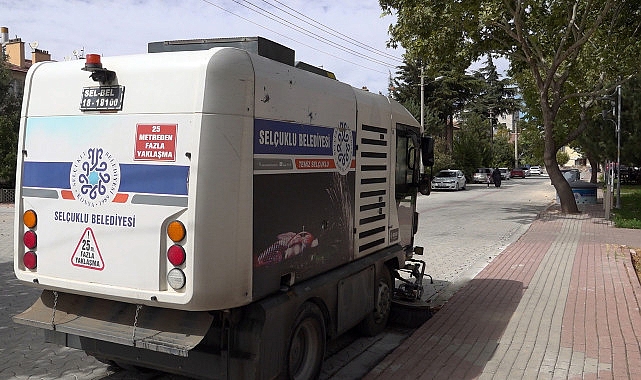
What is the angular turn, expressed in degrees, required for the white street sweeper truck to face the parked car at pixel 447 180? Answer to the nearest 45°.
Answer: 0° — it already faces it

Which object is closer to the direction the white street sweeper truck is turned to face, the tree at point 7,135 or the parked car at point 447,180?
the parked car

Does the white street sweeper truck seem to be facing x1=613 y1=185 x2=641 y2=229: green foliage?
yes

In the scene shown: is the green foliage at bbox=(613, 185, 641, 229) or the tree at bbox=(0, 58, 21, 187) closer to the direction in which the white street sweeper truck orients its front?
the green foliage

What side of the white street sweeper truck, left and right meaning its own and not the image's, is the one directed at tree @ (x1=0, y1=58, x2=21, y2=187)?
left

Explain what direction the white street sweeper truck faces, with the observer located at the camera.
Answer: facing away from the viewer and to the right of the viewer
